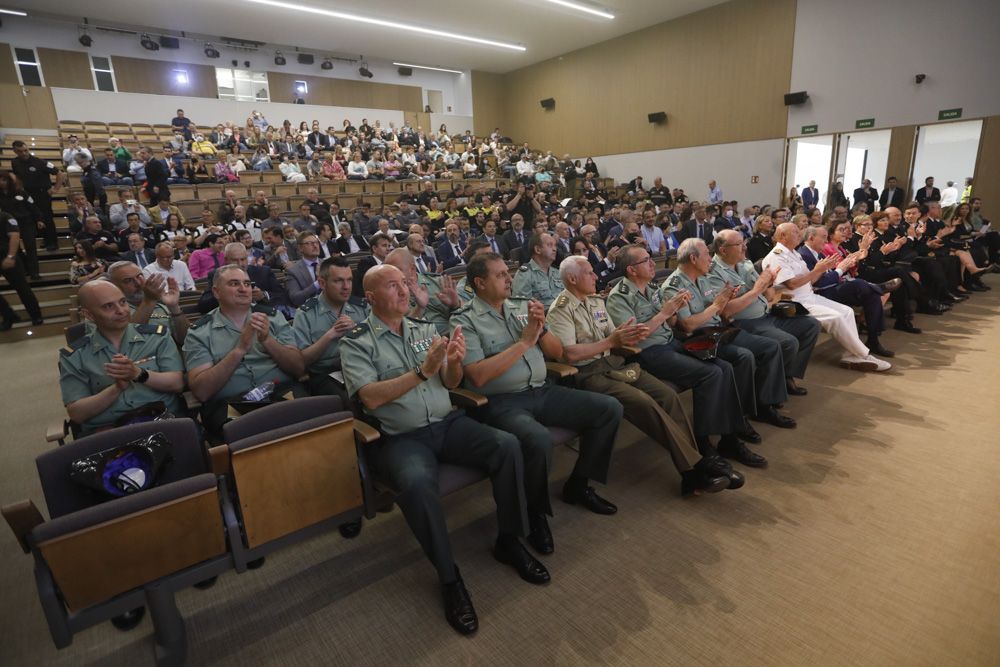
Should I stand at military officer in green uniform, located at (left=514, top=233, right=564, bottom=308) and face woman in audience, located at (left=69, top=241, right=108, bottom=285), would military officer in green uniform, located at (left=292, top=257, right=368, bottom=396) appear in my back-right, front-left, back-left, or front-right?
front-left

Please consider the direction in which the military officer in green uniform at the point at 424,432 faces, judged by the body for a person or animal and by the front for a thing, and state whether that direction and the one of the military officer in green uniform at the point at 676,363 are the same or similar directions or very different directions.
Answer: same or similar directions

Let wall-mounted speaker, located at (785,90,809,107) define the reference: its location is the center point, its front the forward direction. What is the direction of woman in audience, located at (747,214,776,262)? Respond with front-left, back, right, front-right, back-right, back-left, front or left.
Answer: front-left

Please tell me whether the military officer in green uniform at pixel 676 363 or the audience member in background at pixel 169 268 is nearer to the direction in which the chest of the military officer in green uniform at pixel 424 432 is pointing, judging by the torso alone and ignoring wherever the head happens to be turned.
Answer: the military officer in green uniform

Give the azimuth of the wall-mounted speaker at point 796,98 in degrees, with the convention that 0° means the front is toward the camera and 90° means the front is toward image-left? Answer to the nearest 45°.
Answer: approximately 45°

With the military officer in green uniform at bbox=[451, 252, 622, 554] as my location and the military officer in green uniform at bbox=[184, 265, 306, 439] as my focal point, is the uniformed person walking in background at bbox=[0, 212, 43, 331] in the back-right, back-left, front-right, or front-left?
front-right

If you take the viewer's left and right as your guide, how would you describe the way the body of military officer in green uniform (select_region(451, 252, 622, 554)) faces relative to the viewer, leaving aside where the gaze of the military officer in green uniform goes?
facing the viewer and to the right of the viewer

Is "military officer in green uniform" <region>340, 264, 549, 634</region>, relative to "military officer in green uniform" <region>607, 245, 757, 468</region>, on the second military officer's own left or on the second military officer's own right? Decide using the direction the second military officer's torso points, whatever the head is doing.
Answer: on the second military officer's own right

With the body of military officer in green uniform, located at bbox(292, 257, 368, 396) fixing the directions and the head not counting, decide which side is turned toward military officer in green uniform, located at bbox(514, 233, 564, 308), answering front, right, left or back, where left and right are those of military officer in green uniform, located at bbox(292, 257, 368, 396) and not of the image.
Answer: left

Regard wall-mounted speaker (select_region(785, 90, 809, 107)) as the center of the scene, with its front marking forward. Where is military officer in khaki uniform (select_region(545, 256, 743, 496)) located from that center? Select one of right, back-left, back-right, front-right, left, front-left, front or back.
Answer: front-left

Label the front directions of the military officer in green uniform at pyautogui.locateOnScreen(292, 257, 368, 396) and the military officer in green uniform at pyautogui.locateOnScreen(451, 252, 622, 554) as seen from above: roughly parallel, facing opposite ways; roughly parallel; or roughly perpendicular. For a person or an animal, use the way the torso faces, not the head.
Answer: roughly parallel

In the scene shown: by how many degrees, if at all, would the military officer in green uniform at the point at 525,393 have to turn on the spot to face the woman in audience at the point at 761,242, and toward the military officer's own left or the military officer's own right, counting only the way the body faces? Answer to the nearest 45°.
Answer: approximately 90° to the military officer's own left

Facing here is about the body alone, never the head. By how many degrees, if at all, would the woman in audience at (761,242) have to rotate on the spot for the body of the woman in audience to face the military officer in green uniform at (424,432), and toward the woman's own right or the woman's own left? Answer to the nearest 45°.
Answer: approximately 45° to the woman's own right
